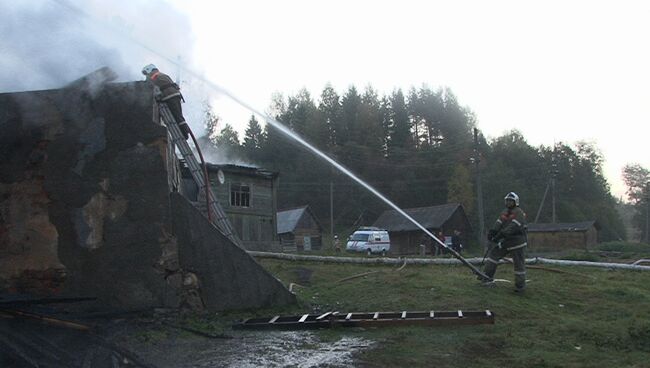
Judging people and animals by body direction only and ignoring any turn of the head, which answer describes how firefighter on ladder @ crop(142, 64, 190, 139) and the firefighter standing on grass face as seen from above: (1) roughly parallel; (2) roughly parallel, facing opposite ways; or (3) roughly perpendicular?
roughly parallel

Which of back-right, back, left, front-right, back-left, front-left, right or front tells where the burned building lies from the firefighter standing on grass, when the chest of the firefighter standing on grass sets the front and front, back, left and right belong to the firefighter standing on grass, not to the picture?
front

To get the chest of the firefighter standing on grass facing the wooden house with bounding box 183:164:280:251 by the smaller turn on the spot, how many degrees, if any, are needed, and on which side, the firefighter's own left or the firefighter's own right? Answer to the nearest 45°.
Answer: approximately 90° to the firefighter's own right

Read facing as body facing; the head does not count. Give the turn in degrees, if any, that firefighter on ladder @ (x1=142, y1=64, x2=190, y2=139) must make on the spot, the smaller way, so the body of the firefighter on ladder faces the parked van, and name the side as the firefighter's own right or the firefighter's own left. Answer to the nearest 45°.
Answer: approximately 135° to the firefighter's own right

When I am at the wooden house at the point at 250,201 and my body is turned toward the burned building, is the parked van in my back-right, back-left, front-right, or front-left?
back-left

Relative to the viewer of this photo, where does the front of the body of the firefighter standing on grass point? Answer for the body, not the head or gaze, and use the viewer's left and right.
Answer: facing the viewer and to the left of the viewer

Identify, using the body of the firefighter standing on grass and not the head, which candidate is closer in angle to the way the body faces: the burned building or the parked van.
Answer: the burned building

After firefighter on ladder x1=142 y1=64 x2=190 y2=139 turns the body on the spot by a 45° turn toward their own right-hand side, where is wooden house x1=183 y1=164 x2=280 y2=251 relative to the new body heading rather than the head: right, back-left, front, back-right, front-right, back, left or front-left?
front-right

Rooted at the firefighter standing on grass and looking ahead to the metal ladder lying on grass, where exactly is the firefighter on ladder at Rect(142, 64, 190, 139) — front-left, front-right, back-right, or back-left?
front-right

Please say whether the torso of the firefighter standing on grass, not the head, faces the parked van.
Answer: no

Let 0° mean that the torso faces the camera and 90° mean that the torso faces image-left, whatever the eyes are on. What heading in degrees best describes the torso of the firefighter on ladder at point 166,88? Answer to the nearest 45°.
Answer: approximately 90°

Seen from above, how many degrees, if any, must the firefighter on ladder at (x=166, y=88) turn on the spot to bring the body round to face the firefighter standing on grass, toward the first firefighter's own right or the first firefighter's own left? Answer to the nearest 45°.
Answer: approximately 180°

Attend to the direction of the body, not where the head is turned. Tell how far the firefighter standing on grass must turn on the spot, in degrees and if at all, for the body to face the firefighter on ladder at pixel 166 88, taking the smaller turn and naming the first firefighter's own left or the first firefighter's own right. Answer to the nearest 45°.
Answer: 0° — they already face them
